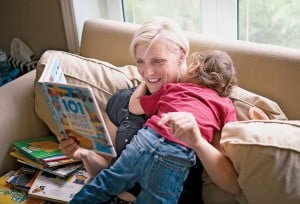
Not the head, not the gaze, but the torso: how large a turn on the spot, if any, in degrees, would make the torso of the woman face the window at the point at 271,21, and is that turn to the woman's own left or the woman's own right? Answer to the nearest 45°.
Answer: approximately 180°

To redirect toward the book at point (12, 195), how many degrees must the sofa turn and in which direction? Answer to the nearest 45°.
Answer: approximately 45° to its right

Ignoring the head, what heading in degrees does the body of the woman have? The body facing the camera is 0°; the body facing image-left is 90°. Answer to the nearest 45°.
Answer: approximately 45°

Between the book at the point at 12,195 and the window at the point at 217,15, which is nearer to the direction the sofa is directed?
the book

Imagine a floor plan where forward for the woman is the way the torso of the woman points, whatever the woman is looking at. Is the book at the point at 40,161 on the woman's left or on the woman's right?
on the woman's right

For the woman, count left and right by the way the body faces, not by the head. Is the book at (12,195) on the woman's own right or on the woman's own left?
on the woman's own right

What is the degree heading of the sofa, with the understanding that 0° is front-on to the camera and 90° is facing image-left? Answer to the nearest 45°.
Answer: approximately 45°

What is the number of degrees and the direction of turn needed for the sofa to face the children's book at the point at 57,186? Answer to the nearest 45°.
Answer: approximately 45° to its right

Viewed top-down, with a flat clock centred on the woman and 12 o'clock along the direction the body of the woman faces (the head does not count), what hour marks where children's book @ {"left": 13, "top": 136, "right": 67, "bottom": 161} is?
The children's book is roughly at 2 o'clock from the woman.
